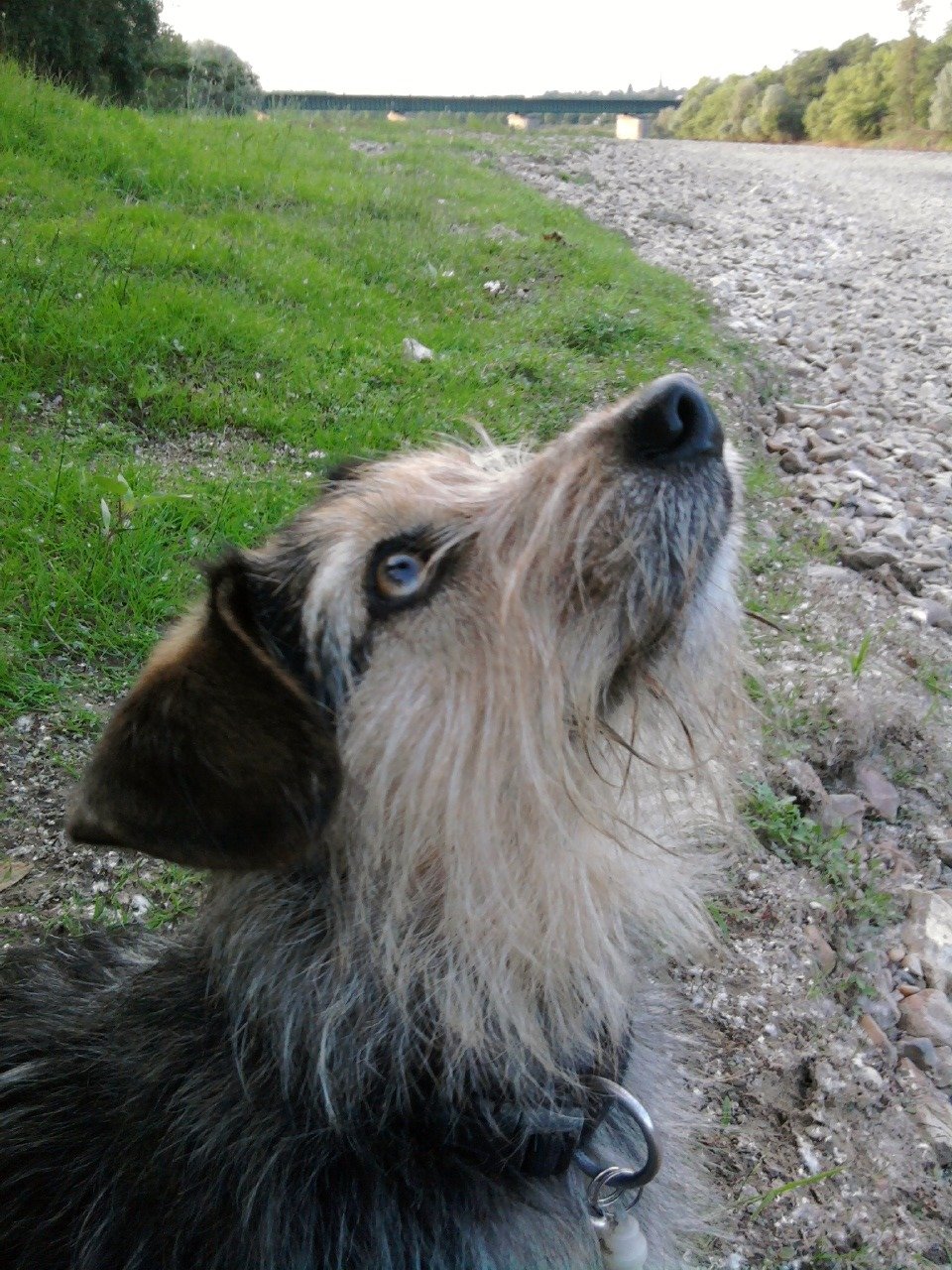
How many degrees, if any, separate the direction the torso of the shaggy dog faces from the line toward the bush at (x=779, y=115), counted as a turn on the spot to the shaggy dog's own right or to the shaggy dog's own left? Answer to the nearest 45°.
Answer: approximately 90° to the shaggy dog's own left

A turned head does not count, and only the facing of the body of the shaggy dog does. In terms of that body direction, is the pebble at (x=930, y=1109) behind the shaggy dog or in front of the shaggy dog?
in front

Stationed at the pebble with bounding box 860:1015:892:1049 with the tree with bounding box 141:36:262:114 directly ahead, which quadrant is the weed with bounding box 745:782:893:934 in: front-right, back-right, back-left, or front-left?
front-right

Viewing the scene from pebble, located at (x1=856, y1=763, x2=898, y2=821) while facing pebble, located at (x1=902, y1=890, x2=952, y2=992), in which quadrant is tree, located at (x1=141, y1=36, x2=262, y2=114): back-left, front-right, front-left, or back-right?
back-right

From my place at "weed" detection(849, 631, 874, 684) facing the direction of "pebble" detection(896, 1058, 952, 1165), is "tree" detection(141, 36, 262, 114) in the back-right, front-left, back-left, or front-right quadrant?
back-right

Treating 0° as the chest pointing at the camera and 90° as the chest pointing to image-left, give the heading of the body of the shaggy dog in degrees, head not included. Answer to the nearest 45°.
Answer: approximately 270°

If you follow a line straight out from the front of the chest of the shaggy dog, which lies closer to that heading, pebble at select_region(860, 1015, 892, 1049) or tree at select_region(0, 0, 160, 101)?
the pebble

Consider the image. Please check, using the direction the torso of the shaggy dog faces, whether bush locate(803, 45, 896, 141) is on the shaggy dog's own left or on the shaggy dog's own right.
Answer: on the shaggy dog's own left

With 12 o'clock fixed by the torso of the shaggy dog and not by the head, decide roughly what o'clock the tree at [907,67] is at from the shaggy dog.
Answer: The tree is roughly at 10 o'clock from the shaggy dog.
